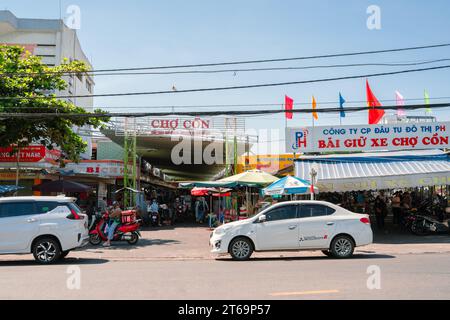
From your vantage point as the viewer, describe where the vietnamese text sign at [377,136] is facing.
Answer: facing the viewer

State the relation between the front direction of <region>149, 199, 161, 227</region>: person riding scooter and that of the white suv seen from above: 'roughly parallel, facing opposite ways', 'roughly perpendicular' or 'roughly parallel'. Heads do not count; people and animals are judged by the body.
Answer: roughly perpendicular

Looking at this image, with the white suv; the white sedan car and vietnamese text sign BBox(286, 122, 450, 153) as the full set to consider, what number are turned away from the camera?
0

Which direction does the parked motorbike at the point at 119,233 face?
to the viewer's left

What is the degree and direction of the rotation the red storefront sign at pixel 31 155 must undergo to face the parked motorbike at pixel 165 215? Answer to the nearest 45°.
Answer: approximately 90° to its left

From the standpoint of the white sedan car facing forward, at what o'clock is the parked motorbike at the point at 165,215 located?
The parked motorbike is roughly at 2 o'clock from the white sedan car.

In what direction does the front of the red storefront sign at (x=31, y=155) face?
toward the camera

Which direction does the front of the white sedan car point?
to the viewer's left

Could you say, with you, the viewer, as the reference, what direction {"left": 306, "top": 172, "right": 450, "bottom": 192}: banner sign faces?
facing the viewer

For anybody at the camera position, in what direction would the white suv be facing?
facing to the left of the viewer

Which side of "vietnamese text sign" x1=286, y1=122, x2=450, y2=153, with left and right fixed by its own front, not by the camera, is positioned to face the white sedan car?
front

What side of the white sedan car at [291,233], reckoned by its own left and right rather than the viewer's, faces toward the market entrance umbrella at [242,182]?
right

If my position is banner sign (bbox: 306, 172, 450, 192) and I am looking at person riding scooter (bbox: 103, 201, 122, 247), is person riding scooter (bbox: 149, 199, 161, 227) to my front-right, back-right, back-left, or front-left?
front-right

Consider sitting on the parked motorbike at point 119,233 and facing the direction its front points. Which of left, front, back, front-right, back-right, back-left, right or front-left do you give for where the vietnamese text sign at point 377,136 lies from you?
back

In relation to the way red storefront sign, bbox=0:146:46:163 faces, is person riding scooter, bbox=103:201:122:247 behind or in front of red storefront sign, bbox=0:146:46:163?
in front

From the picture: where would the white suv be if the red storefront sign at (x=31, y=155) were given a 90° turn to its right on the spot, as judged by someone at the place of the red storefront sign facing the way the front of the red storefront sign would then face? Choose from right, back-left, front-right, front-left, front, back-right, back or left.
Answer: left

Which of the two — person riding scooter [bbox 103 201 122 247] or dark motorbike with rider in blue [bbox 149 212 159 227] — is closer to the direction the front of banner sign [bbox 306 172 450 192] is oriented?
the person riding scooter

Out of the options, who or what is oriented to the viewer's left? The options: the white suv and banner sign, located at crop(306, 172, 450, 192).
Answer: the white suv
